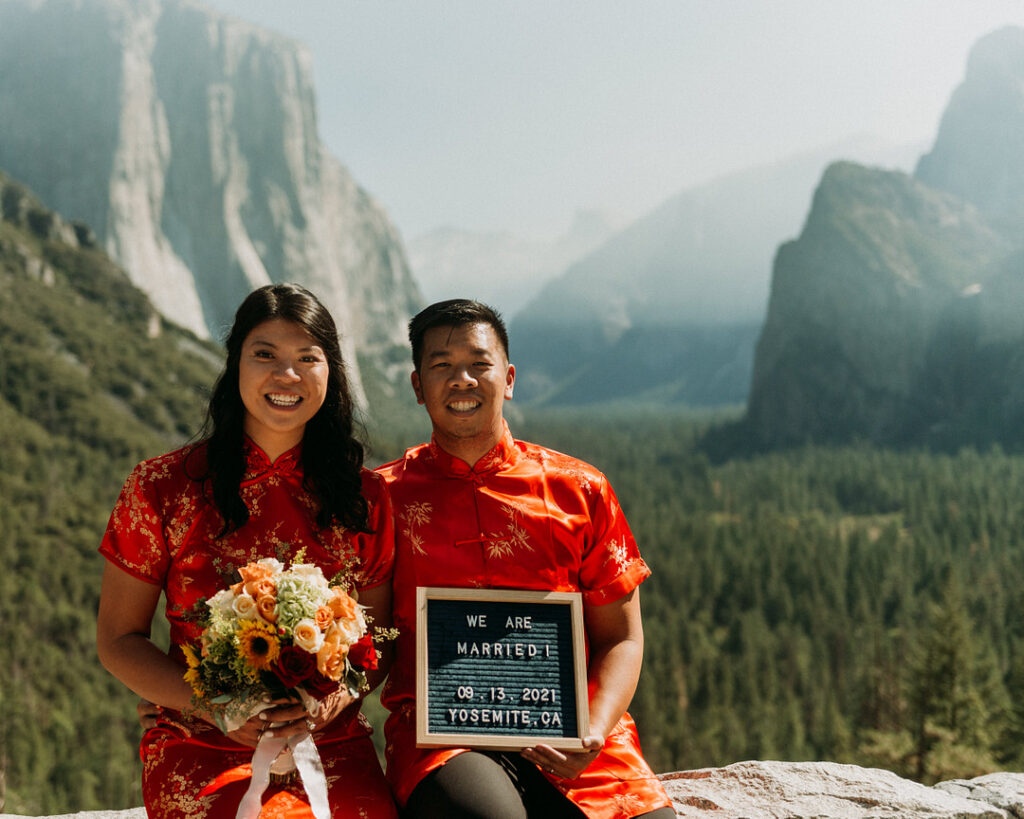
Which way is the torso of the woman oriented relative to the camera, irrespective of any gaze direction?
toward the camera

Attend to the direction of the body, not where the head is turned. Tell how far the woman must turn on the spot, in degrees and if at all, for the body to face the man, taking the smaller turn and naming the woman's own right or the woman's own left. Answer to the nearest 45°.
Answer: approximately 90° to the woman's own left

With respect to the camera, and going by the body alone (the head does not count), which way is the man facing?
toward the camera

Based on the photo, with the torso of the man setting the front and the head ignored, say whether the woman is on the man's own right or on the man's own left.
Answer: on the man's own right

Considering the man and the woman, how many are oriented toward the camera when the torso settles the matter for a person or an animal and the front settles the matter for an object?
2
